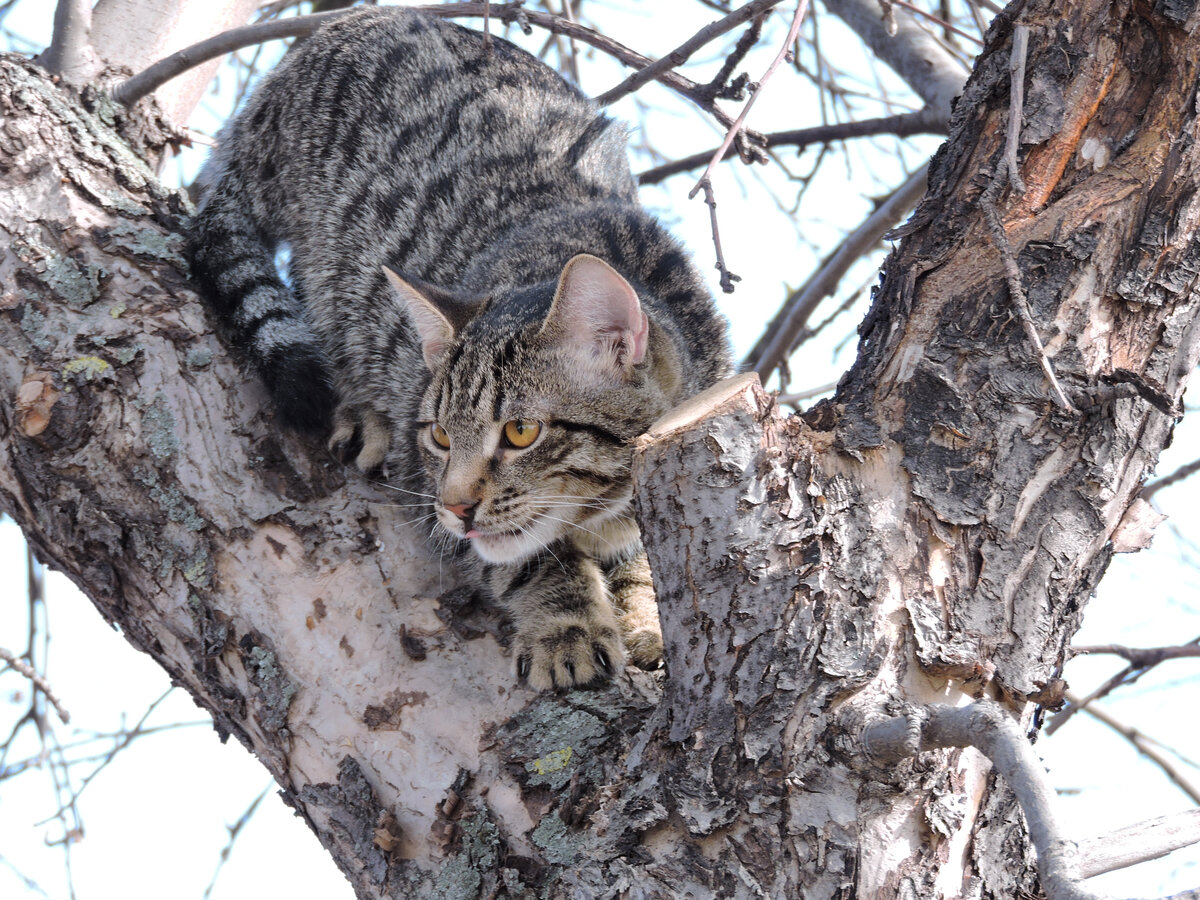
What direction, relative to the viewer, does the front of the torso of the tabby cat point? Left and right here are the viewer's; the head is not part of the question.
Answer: facing the viewer and to the right of the viewer
